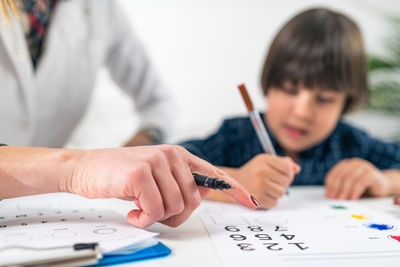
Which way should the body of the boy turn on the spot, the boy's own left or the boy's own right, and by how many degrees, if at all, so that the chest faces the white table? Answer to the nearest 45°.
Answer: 0° — they already face it

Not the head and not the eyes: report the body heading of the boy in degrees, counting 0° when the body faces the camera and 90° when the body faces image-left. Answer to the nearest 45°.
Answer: approximately 0°

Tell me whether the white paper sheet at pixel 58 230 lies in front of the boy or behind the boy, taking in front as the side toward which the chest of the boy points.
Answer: in front
